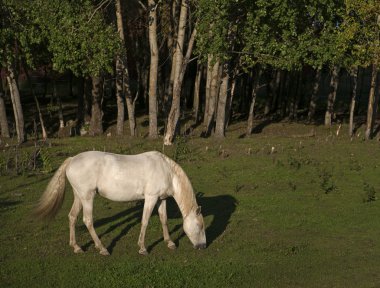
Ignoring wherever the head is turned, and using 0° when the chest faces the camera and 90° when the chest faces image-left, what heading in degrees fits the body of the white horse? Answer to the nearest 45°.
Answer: approximately 270°
